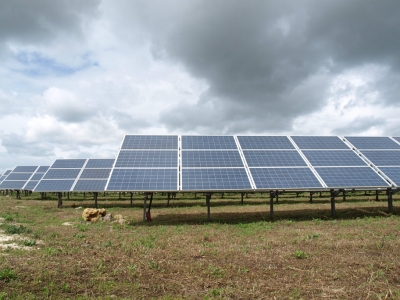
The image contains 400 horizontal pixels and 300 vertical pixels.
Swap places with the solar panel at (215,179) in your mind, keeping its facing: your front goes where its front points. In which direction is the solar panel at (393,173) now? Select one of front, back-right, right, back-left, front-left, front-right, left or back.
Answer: left

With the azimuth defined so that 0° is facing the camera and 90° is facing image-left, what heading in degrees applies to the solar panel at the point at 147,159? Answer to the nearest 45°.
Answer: approximately 0°

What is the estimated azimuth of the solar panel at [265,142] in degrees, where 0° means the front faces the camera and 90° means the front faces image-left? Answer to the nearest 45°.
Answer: approximately 0°

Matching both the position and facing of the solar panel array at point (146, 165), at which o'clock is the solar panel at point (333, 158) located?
The solar panel is roughly at 9 o'clock from the solar panel array.

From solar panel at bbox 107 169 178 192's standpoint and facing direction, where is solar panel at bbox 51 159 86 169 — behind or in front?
behind

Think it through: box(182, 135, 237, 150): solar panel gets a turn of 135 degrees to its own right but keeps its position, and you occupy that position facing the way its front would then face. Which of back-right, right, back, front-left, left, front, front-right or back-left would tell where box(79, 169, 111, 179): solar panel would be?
front

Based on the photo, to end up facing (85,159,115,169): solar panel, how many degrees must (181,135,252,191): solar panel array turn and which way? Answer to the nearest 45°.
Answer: approximately 135° to its right
